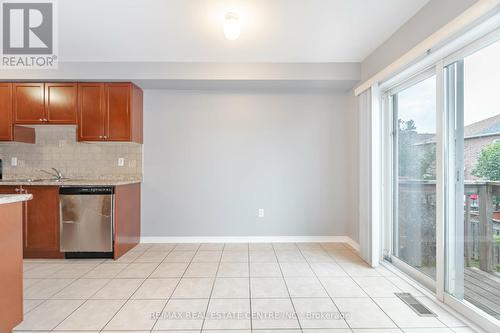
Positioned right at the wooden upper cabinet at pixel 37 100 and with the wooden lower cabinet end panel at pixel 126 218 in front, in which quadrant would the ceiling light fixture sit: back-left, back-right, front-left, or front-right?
front-right
